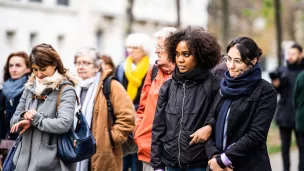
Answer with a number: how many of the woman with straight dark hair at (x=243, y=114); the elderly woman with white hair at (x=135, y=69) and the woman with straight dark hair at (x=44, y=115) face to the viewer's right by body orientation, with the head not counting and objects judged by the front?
0

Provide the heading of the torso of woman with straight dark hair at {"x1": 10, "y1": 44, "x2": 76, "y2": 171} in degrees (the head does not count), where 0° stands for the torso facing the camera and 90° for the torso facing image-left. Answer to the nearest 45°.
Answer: approximately 45°

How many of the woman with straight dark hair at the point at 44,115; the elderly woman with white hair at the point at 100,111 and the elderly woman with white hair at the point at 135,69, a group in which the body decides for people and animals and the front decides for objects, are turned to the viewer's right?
0

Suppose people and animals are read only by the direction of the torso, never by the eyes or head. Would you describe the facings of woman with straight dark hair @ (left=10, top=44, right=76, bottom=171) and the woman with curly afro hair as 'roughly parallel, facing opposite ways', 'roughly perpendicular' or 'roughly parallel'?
roughly parallel

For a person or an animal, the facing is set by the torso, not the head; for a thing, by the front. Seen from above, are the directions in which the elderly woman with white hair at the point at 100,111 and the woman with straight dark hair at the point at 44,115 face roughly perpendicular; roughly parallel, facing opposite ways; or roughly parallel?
roughly parallel

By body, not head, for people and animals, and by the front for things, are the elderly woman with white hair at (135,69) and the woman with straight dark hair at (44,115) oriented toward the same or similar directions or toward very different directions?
same or similar directions

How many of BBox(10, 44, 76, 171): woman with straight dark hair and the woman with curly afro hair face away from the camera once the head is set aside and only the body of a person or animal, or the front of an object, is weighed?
0

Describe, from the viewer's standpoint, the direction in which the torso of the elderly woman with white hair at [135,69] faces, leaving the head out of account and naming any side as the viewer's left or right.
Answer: facing the viewer and to the left of the viewer

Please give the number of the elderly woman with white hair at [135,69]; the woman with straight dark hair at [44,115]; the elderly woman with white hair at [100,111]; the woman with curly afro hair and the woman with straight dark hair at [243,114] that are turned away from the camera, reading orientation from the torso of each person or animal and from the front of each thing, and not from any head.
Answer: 0

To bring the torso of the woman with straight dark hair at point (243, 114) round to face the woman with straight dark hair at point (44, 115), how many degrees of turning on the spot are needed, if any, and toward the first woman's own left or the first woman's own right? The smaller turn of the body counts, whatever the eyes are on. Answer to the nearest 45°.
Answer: approximately 45° to the first woman's own right

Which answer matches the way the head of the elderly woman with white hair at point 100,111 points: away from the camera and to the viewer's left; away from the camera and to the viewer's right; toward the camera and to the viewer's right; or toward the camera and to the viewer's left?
toward the camera and to the viewer's left

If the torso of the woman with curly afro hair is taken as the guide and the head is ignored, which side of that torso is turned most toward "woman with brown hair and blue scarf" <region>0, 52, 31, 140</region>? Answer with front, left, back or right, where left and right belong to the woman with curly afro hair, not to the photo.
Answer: right

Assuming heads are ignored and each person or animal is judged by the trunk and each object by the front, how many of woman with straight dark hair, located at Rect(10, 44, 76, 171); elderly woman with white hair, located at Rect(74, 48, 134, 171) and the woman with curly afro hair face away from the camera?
0
